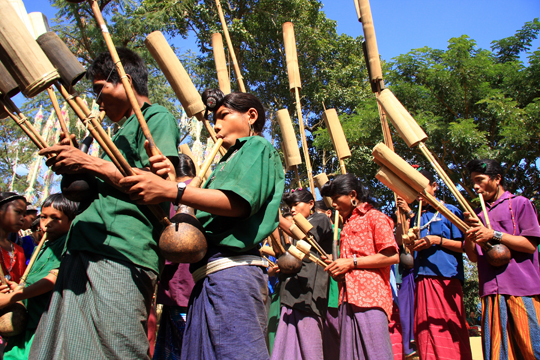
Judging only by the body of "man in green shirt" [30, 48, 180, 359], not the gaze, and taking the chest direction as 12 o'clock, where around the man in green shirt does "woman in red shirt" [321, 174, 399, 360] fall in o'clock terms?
The woman in red shirt is roughly at 5 o'clock from the man in green shirt.

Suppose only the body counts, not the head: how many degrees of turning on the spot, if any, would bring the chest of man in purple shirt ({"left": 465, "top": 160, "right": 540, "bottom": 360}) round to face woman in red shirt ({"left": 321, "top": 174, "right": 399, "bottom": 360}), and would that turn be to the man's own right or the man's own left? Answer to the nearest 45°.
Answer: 0° — they already face them

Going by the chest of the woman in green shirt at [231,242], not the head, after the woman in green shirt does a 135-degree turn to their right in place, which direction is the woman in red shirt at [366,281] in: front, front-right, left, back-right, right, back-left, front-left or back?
front

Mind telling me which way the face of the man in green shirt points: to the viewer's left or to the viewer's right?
to the viewer's left

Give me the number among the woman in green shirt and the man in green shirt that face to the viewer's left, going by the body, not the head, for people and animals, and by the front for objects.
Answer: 2

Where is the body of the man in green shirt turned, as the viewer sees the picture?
to the viewer's left

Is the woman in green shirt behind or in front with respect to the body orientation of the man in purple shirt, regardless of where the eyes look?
in front

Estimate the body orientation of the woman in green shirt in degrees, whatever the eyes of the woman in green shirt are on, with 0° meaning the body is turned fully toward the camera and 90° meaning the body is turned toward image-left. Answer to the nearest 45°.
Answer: approximately 90°

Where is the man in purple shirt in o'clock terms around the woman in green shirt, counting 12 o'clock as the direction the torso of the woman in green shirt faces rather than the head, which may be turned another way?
The man in purple shirt is roughly at 5 o'clock from the woman in green shirt.
